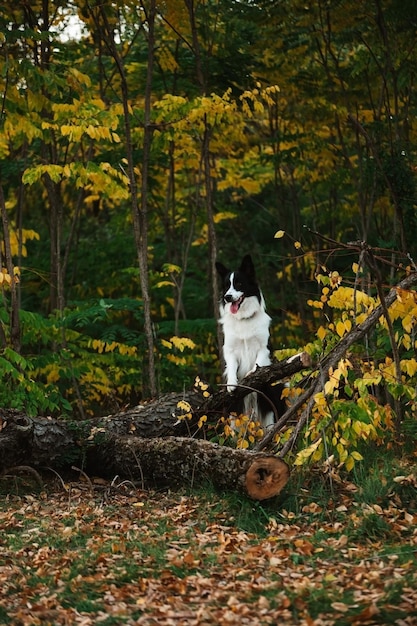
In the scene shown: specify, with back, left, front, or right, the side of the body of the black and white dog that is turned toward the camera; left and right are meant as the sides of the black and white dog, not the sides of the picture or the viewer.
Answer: front

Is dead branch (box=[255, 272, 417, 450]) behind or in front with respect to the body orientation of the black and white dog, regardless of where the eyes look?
in front

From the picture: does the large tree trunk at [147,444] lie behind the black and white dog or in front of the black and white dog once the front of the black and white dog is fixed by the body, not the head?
in front
